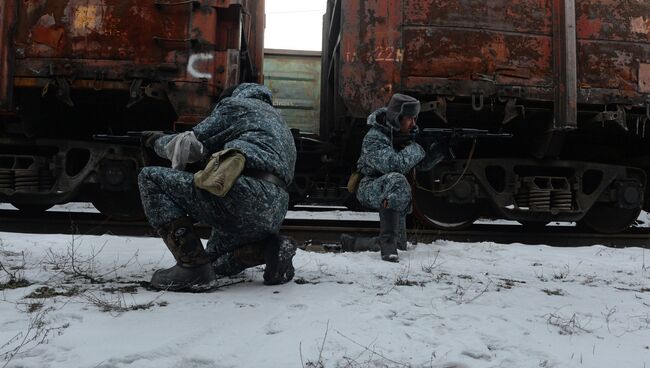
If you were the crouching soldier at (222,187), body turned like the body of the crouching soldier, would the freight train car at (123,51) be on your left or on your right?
on your right

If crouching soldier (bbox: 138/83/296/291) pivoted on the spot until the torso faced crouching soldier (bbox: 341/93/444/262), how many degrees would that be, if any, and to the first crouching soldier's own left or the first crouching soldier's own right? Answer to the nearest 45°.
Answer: approximately 135° to the first crouching soldier's own right

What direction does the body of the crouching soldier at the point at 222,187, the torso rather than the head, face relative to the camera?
to the viewer's left

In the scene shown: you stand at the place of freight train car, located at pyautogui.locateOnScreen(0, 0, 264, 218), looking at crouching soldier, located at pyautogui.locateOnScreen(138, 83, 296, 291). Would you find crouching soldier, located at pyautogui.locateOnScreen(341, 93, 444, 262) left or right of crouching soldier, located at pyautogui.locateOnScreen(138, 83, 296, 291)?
left
